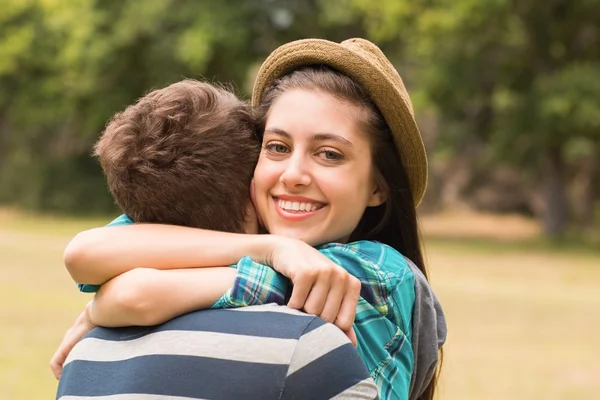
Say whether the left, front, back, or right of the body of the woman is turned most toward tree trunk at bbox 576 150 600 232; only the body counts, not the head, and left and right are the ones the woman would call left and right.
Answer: back

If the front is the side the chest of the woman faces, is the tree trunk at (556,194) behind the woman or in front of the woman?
behind

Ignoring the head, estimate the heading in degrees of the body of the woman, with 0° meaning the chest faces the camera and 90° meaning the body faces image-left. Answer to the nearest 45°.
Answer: approximately 45°
